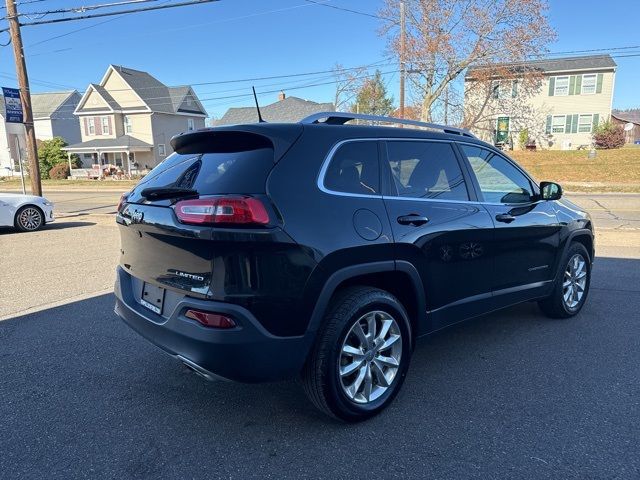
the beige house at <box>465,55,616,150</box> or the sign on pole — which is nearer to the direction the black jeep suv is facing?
the beige house

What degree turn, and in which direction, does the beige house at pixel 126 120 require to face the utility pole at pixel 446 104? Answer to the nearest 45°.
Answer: approximately 90° to its left

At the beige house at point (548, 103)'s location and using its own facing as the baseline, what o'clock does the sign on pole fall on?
The sign on pole is roughly at 1 o'clock from the beige house.

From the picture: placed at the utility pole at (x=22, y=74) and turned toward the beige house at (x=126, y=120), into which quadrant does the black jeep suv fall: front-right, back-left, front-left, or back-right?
back-right

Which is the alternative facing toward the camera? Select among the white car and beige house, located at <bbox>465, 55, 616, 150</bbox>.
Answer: the beige house

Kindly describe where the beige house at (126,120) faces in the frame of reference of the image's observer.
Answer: facing the viewer and to the left of the viewer

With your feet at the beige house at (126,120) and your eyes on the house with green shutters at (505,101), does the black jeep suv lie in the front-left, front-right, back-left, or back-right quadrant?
front-right

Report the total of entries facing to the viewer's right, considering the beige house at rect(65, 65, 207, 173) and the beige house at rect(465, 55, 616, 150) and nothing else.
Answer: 0

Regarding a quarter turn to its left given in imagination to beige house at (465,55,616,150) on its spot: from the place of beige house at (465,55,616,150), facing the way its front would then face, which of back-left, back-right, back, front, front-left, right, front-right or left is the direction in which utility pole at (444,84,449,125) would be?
back-right

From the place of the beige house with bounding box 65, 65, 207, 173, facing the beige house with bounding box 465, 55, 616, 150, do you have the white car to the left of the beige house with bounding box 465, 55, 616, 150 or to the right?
right

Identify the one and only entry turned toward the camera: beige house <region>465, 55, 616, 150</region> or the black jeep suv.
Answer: the beige house

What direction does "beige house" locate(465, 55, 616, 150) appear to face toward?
toward the camera

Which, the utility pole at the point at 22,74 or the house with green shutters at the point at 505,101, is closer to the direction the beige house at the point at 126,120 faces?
the utility pole

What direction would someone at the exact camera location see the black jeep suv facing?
facing away from the viewer and to the right of the viewer

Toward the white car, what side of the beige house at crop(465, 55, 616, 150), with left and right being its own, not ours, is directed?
front

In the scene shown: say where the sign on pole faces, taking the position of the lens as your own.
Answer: facing the viewer

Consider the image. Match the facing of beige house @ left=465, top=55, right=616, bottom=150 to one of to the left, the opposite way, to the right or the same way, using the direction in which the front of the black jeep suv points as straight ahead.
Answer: the opposite way
